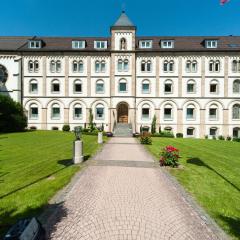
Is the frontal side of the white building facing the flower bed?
yes

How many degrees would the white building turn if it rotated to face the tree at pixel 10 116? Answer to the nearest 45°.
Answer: approximately 90° to its right

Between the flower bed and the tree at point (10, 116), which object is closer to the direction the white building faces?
the flower bed

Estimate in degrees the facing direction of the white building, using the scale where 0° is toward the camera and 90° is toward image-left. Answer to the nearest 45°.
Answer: approximately 0°

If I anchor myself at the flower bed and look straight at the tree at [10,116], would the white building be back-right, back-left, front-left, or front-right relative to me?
front-right

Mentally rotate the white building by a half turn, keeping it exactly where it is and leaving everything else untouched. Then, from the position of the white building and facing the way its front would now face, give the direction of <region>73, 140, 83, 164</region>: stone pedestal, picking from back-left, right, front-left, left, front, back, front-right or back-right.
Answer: back
